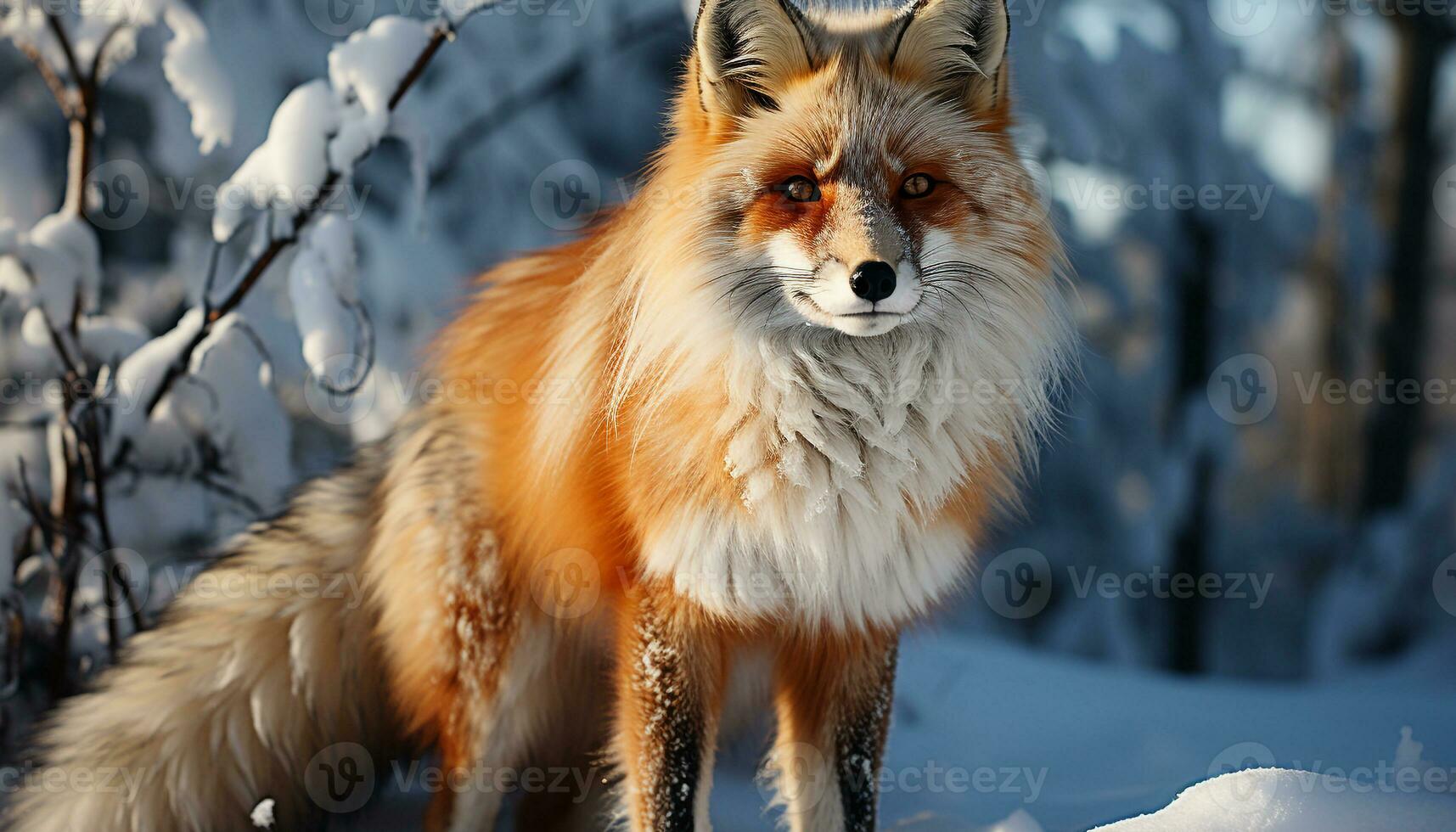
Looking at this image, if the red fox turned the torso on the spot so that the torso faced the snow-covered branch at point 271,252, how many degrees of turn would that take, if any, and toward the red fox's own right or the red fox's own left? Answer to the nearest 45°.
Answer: approximately 180°

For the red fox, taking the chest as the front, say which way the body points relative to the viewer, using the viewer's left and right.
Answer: facing the viewer and to the right of the viewer
